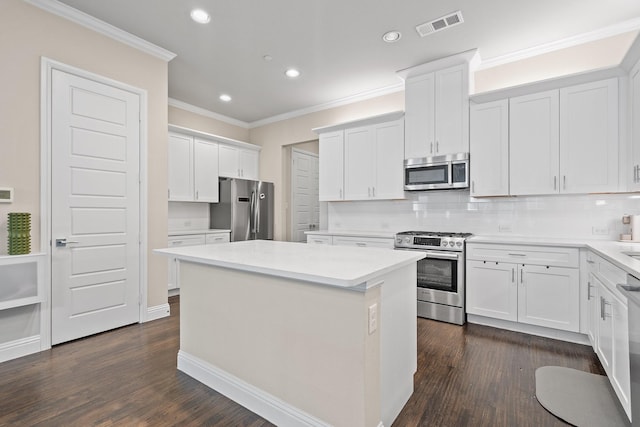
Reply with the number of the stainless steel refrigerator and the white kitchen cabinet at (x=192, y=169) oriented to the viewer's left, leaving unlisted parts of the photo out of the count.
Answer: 0

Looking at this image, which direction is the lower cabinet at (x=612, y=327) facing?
to the viewer's left

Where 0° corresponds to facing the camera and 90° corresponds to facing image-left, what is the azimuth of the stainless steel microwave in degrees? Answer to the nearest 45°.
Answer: approximately 0°

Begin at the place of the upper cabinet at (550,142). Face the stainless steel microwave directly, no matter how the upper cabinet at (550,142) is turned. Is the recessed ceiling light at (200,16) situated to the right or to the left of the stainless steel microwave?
left
